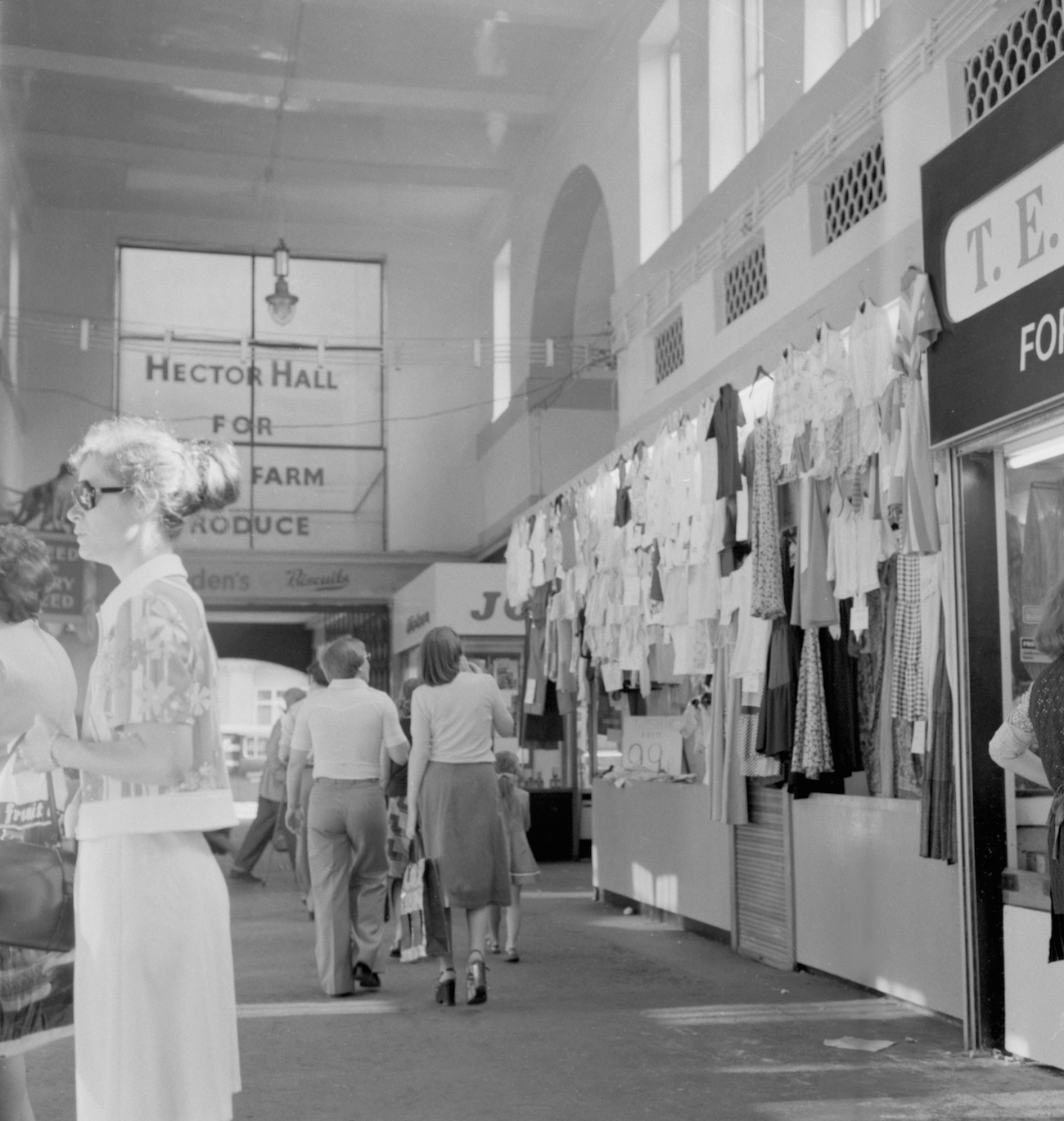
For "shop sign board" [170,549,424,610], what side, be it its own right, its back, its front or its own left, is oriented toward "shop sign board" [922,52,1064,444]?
front

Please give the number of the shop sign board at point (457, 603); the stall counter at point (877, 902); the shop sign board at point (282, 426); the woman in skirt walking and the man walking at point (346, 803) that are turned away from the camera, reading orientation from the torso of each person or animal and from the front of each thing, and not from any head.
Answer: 2

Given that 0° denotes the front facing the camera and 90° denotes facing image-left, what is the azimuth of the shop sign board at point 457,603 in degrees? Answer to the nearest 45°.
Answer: approximately 0°

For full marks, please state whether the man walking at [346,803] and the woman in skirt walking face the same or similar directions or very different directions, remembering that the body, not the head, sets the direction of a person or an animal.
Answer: same or similar directions

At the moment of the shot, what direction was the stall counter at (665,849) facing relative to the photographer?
facing the viewer and to the left of the viewer

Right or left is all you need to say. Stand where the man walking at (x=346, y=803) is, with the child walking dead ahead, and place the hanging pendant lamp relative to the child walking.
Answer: left

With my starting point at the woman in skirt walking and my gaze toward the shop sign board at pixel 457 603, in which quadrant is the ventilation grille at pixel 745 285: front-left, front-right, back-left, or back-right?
front-right

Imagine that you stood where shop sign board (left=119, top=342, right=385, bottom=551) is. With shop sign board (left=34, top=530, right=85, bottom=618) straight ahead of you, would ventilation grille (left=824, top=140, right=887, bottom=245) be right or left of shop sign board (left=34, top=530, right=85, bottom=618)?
left

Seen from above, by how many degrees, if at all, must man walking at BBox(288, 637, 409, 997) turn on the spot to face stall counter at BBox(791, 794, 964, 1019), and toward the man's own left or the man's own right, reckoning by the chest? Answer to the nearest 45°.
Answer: approximately 90° to the man's own right

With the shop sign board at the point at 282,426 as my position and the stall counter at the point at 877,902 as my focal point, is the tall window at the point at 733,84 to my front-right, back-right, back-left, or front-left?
front-left

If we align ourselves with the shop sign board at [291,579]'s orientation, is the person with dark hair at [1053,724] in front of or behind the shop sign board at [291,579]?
in front

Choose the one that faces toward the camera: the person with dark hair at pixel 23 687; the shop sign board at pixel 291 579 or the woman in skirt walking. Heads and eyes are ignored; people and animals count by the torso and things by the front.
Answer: the shop sign board

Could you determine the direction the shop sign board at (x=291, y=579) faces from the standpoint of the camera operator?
facing the viewer
